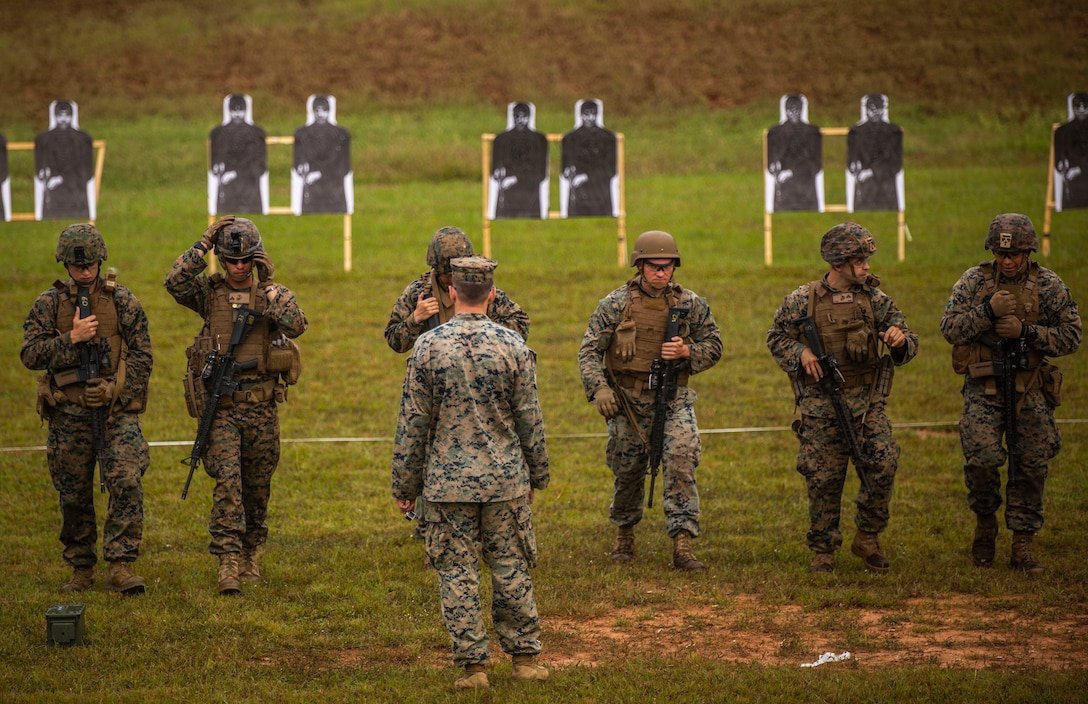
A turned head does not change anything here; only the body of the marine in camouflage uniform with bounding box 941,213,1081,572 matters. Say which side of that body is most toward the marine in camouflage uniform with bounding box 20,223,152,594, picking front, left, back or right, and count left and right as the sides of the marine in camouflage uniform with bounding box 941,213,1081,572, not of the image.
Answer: right

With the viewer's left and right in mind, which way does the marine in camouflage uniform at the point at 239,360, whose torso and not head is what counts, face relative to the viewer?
facing the viewer

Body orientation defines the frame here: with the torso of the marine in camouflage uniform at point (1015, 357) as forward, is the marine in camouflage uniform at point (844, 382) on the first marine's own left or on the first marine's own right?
on the first marine's own right

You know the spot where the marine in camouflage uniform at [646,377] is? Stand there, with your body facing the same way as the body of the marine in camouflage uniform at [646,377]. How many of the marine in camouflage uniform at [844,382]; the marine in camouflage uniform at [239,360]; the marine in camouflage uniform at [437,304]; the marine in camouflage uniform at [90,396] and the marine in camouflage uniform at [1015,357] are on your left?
2

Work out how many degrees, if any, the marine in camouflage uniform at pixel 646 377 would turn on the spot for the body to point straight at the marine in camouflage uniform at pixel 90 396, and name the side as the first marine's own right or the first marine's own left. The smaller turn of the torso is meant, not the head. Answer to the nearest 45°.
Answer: approximately 90° to the first marine's own right

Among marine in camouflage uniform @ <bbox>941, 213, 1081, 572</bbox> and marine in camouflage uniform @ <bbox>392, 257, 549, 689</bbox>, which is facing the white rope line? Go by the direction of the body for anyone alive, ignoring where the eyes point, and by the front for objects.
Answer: marine in camouflage uniform @ <bbox>392, 257, 549, 689</bbox>

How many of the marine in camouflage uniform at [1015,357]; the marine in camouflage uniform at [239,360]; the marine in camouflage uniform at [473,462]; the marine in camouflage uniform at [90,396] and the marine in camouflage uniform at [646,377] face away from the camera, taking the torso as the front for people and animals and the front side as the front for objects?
1

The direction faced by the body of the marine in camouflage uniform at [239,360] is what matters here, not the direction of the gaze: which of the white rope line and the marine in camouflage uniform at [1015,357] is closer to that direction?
the marine in camouflage uniform

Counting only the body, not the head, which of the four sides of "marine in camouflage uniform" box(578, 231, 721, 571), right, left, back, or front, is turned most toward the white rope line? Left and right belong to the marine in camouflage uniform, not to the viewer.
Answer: back

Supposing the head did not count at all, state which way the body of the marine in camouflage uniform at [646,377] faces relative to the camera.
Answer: toward the camera

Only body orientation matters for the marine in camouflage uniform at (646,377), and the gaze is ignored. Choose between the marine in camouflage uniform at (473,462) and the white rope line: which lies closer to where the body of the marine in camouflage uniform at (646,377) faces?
the marine in camouflage uniform

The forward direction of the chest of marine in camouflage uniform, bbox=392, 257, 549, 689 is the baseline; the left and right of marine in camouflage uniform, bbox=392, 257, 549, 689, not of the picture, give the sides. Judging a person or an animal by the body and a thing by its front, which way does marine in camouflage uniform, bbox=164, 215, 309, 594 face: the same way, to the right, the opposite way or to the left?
the opposite way

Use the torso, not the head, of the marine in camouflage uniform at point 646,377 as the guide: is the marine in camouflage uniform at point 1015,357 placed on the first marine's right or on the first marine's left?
on the first marine's left

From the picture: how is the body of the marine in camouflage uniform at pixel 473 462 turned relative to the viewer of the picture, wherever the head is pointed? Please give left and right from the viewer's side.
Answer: facing away from the viewer

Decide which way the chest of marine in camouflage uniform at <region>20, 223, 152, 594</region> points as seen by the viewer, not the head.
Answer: toward the camera
